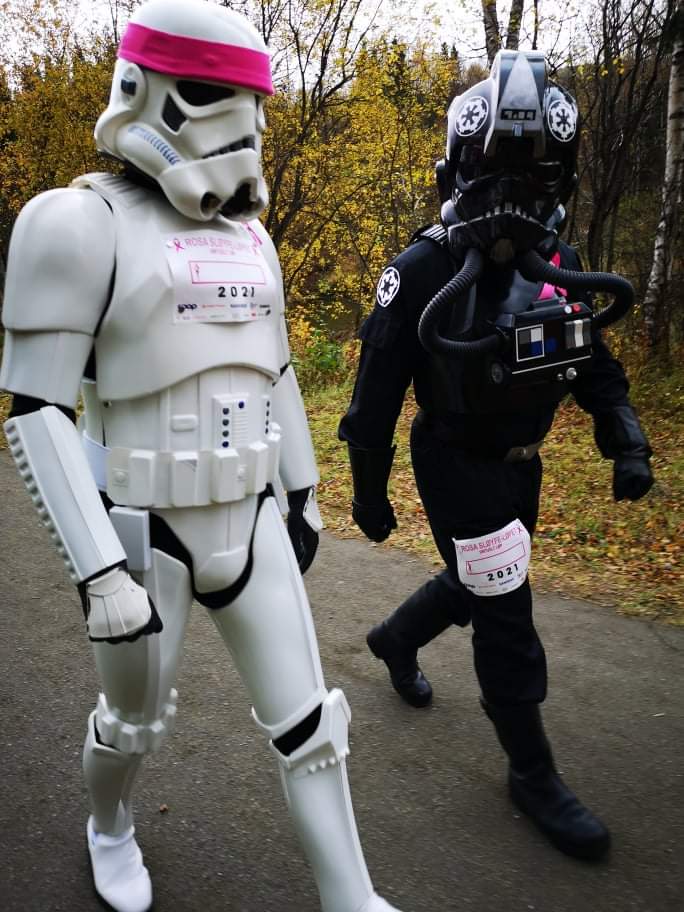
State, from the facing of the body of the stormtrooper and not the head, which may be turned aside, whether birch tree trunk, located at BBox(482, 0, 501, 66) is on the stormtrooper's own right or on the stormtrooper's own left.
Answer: on the stormtrooper's own left

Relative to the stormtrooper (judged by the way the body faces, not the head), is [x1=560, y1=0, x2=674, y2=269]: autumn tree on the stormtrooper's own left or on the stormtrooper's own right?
on the stormtrooper's own left

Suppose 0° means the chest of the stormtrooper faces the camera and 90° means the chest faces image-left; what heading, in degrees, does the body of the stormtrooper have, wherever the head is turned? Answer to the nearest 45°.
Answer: approximately 315°
